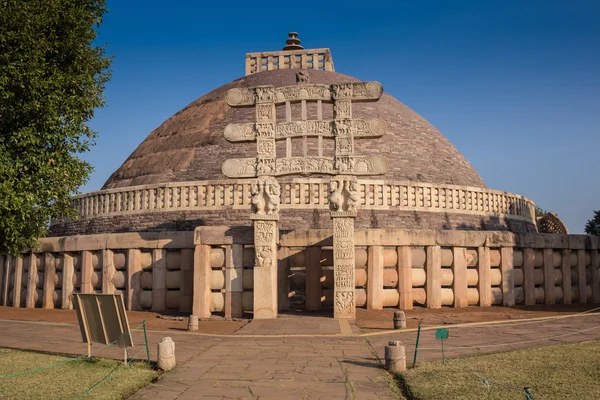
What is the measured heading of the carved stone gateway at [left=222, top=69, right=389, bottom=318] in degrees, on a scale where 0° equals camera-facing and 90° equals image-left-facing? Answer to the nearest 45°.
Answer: approximately 0°

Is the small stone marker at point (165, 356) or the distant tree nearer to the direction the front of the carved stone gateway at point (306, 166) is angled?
the small stone marker

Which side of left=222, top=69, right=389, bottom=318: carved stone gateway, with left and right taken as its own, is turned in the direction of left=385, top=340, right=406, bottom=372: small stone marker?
front

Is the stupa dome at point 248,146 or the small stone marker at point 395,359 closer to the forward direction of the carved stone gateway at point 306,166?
the small stone marker

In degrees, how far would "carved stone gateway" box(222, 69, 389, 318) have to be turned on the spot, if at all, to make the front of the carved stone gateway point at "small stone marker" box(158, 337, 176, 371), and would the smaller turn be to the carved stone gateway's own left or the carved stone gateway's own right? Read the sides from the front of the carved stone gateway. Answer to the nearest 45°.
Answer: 0° — it already faces it

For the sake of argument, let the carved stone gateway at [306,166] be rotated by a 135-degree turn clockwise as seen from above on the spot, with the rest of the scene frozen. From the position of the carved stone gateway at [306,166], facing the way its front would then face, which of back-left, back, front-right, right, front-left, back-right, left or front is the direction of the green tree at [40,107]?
left

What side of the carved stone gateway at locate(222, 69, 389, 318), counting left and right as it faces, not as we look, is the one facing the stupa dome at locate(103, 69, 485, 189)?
back

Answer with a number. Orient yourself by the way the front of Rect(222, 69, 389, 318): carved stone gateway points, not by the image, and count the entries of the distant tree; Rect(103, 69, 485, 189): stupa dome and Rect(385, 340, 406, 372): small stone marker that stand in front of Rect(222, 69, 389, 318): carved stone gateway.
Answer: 1
